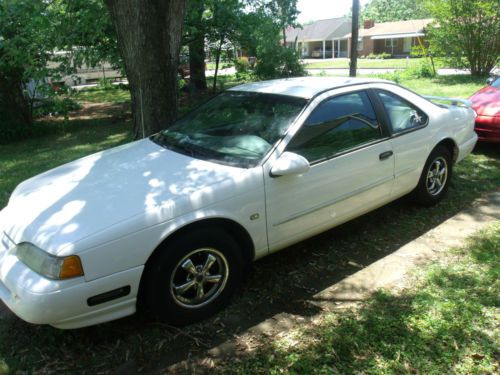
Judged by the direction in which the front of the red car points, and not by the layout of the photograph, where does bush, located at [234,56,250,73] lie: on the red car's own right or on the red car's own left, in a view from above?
on the red car's own right

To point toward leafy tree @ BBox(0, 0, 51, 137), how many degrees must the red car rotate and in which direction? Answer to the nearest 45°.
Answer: approximately 45° to its right

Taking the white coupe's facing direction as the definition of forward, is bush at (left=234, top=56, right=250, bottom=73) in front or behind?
behind

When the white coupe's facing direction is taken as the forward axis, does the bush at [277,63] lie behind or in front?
behind

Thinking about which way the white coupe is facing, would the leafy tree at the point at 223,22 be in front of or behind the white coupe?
behind

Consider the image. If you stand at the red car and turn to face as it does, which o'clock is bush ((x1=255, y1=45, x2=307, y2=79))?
The bush is roughly at 3 o'clock from the red car.

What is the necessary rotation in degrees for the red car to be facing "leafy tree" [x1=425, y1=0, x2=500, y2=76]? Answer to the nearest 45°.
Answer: approximately 135° to its right

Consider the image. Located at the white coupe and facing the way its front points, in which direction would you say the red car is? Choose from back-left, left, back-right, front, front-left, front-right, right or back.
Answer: back

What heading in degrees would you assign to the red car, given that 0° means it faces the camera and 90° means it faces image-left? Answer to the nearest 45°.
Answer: approximately 45°

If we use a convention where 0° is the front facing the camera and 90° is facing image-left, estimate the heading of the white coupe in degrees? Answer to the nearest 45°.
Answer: approximately 45°

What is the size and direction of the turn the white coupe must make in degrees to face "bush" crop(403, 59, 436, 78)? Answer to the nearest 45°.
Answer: approximately 180°
